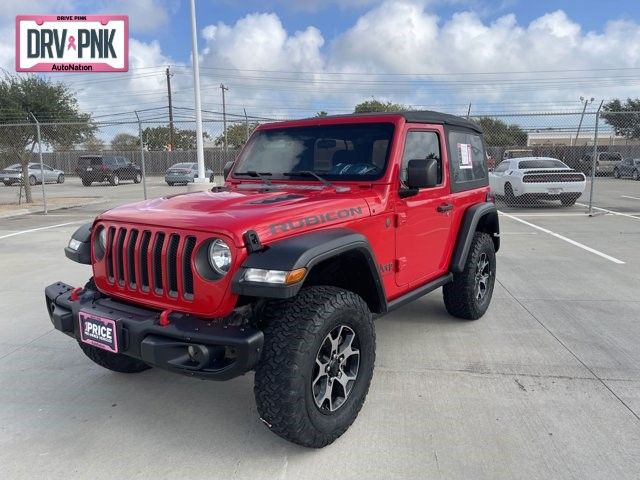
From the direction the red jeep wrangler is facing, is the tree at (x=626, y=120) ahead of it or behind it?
behind

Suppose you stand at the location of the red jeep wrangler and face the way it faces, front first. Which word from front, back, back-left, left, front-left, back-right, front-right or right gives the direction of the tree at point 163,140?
back-right

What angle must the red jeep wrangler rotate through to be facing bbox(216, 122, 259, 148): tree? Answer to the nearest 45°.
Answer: approximately 135° to its right

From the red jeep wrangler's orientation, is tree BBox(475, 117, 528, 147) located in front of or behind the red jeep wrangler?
behind

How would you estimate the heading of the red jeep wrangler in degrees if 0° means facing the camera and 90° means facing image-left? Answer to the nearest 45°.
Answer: approximately 45°

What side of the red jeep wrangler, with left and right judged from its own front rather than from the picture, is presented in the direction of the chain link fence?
back

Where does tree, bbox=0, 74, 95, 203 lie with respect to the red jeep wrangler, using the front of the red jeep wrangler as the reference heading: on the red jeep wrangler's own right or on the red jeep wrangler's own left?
on the red jeep wrangler's own right
